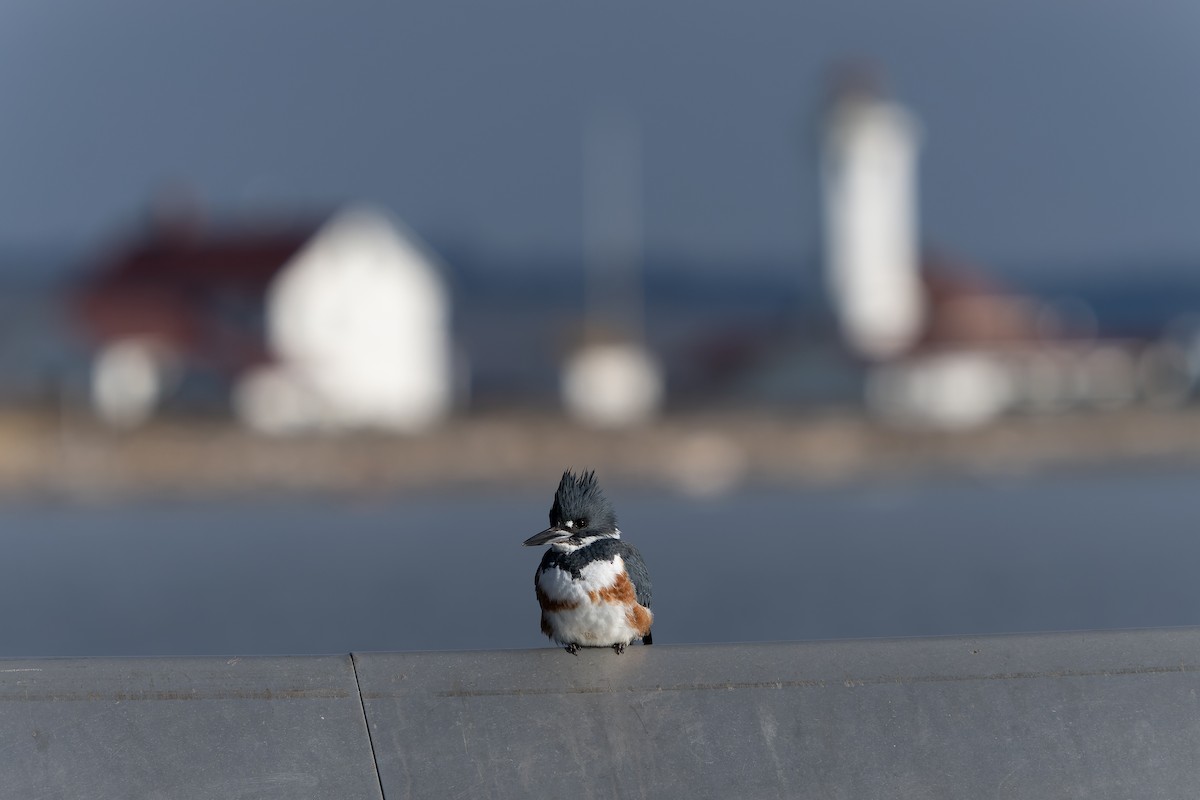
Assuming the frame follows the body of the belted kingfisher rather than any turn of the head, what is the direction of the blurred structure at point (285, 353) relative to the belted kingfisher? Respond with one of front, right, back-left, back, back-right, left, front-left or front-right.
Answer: back-right

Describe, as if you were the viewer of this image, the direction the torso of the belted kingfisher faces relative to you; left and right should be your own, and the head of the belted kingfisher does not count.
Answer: facing the viewer and to the left of the viewer
